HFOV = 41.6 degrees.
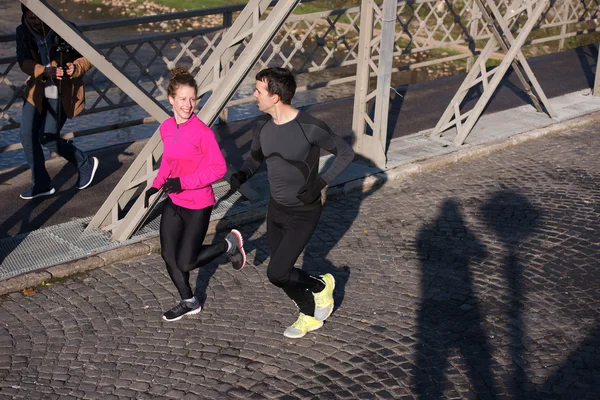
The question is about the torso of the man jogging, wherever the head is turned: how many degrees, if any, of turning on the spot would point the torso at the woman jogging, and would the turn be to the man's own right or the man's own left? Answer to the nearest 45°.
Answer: approximately 90° to the man's own right

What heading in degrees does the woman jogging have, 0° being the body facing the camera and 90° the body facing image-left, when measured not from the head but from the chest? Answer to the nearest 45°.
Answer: approximately 45°

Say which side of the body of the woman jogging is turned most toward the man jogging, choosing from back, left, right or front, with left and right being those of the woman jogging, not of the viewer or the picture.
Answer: left

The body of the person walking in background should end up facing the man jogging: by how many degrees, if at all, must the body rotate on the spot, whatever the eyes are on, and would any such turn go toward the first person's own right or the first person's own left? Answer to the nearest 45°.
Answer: approximately 90° to the first person's own left

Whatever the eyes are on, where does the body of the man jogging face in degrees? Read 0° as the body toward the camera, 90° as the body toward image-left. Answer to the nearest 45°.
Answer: approximately 45°

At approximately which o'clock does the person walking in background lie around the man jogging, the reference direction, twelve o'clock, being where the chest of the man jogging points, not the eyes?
The person walking in background is roughly at 3 o'clock from the man jogging.

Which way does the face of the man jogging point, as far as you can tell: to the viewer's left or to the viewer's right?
to the viewer's left

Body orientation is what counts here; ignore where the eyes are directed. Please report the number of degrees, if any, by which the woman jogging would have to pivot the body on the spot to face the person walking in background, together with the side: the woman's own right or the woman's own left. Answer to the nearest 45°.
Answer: approximately 90° to the woman's own right

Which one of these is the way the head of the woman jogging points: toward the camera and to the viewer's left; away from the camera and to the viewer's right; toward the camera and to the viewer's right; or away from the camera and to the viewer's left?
toward the camera and to the viewer's right

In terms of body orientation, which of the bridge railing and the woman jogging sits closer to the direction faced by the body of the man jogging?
the woman jogging

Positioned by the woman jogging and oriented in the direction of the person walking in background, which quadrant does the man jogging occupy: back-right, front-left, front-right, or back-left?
back-right
